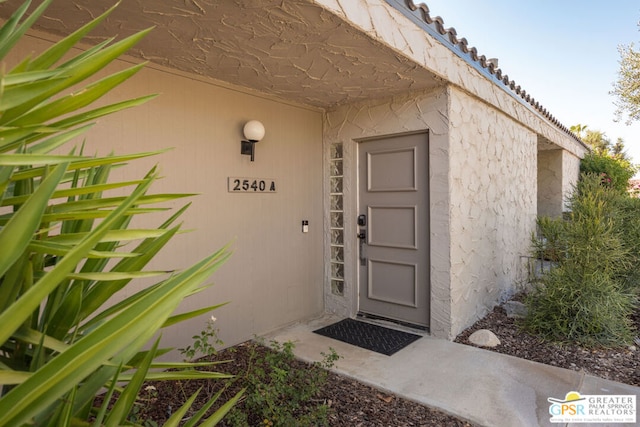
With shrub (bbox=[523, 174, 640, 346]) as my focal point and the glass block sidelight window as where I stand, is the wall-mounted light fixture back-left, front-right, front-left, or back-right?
back-right

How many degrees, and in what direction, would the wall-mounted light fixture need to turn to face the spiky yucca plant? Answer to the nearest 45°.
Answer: approximately 45° to its right

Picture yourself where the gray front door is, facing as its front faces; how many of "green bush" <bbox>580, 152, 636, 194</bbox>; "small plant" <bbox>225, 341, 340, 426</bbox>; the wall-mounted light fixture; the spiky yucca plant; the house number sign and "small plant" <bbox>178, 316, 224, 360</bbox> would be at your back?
1

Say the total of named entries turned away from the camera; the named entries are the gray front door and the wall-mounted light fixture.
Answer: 0

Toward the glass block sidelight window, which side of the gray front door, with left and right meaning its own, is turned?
right

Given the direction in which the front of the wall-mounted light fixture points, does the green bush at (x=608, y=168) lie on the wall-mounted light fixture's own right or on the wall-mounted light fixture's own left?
on the wall-mounted light fixture's own left

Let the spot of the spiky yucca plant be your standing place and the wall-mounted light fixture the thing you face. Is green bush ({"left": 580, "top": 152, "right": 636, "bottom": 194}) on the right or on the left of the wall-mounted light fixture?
right

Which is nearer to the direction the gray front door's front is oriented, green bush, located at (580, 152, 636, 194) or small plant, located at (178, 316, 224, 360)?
the small plant

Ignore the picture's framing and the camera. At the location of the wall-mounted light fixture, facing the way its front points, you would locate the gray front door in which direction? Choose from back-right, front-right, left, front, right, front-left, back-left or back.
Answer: front-left

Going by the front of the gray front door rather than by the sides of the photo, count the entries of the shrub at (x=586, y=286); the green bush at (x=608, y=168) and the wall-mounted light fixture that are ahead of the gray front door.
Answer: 1

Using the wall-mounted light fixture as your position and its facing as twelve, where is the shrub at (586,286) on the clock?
The shrub is roughly at 11 o'clock from the wall-mounted light fixture.

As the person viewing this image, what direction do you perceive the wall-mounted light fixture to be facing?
facing the viewer and to the right of the viewer

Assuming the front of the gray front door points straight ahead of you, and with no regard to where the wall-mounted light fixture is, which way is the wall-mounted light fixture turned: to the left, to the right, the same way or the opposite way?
to the left
